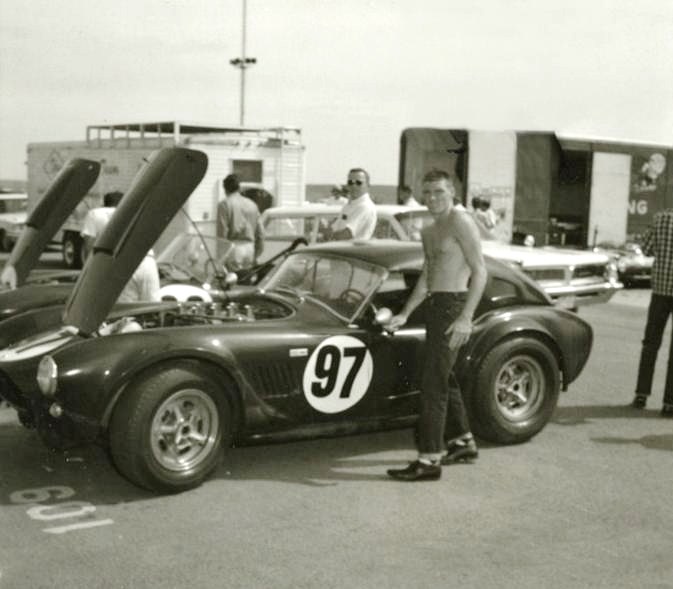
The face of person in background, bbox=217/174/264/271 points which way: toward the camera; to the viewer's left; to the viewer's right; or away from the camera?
away from the camera

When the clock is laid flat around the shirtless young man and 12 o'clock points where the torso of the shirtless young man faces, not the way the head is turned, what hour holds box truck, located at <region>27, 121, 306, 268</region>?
The box truck is roughly at 4 o'clock from the shirtless young man.

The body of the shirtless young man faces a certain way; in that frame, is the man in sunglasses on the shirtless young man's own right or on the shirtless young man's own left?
on the shirtless young man's own right

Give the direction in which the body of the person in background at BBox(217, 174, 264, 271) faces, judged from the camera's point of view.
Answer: away from the camera

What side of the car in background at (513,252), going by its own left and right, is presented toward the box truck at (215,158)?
back

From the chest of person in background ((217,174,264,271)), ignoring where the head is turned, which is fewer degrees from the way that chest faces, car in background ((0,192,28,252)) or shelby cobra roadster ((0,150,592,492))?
the car in background

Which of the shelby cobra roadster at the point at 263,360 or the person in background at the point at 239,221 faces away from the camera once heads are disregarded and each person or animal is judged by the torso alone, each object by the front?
the person in background

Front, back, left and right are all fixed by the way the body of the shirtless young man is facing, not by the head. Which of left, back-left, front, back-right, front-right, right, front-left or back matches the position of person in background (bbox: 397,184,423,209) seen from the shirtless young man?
back-right
